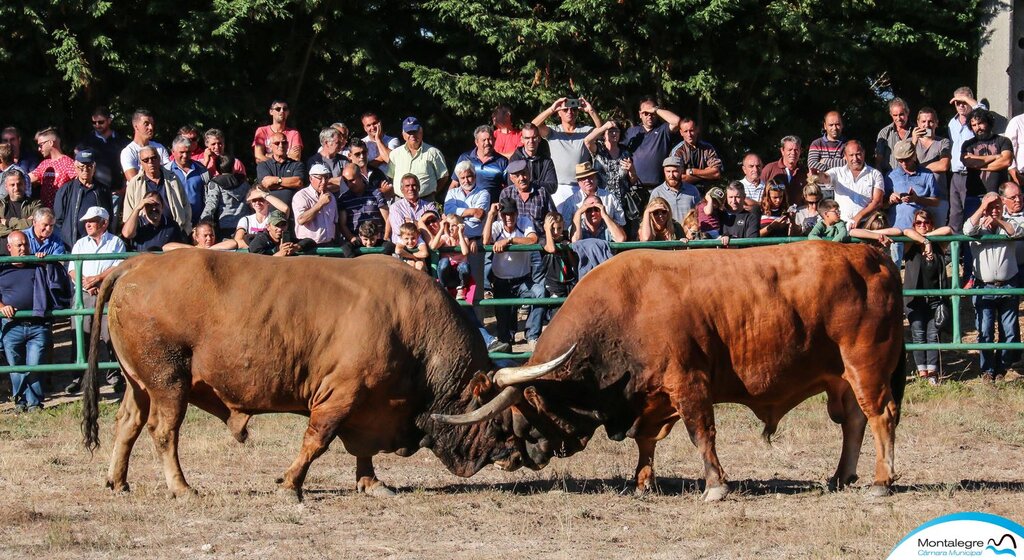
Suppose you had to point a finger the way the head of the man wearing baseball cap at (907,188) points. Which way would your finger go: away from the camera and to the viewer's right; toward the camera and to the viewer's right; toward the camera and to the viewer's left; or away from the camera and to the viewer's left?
toward the camera and to the viewer's left

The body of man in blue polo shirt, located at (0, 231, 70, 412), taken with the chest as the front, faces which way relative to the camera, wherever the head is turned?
toward the camera

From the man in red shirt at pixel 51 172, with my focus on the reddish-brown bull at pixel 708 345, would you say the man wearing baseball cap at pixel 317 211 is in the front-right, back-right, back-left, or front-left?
front-left

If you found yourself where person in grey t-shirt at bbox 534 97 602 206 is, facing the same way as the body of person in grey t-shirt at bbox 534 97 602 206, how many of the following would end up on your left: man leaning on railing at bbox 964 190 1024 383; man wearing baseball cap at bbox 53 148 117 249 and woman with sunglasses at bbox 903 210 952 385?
2

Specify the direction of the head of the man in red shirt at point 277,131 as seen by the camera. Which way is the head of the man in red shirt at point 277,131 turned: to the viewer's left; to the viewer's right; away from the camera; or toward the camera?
toward the camera

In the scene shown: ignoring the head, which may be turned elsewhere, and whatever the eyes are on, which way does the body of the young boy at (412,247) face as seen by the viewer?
toward the camera

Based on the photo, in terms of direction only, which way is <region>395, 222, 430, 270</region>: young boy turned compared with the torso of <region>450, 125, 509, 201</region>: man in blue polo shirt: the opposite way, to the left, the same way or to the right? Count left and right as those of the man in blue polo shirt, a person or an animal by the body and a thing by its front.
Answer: the same way

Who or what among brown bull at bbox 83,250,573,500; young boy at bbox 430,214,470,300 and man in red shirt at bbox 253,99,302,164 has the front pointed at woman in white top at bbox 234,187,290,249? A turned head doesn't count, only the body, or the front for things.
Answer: the man in red shirt

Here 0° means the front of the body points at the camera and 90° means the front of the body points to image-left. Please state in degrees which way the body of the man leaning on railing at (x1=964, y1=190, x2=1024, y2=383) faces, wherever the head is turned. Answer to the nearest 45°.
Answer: approximately 0°

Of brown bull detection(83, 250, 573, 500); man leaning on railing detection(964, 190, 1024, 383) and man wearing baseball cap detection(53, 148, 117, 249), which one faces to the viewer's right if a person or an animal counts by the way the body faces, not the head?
the brown bull

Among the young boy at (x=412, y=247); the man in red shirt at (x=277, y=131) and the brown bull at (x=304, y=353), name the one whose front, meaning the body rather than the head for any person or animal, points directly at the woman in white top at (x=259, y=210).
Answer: the man in red shirt

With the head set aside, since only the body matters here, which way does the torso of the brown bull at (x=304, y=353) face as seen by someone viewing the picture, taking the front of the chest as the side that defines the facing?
to the viewer's right

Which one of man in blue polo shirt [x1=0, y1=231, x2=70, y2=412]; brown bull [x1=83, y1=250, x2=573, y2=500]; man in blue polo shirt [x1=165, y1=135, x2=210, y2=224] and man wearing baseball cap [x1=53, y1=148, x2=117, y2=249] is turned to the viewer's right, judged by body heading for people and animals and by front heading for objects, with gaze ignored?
the brown bull

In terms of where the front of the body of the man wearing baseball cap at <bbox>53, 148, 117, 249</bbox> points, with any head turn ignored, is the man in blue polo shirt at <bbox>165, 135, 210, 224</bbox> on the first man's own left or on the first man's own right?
on the first man's own left

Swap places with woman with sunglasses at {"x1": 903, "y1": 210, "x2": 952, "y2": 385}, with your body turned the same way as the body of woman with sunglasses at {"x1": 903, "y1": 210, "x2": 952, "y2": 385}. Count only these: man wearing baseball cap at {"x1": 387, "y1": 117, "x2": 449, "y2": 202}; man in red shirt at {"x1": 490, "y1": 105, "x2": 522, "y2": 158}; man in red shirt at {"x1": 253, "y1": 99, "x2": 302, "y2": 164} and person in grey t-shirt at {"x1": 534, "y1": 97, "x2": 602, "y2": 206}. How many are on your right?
4

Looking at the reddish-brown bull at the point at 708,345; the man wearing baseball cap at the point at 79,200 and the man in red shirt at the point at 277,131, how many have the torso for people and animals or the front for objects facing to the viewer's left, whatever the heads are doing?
1

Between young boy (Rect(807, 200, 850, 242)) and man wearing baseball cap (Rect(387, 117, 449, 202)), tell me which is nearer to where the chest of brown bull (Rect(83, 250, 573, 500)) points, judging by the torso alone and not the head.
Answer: the young boy

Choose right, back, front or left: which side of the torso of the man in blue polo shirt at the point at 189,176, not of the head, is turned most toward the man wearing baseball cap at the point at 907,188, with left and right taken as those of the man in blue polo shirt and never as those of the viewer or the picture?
left

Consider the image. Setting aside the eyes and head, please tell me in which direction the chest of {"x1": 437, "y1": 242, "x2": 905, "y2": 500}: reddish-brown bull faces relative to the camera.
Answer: to the viewer's left

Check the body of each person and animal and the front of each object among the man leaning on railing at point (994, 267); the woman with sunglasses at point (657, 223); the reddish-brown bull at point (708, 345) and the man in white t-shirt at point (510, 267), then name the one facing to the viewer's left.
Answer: the reddish-brown bull

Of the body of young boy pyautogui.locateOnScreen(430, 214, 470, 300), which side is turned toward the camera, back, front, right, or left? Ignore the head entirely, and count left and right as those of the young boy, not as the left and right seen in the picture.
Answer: front

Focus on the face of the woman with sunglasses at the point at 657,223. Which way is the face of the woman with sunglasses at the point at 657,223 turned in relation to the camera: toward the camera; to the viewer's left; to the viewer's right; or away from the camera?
toward the camera

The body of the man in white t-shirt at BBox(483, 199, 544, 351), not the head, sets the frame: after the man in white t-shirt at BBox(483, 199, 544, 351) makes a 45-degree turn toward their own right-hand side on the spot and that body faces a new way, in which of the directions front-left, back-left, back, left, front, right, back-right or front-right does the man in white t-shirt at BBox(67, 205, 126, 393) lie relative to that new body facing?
front-right

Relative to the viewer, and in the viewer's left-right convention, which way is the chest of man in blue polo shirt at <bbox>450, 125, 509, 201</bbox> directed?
facing the viewer
